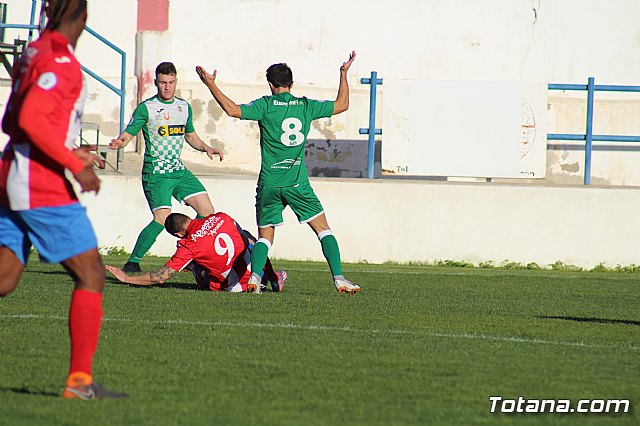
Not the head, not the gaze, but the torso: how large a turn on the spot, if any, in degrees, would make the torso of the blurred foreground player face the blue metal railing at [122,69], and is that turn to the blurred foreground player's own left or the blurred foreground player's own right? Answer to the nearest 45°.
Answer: approximately 90° to the blurred foreground player's own left

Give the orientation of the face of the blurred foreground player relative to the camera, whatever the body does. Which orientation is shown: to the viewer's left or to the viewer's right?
to the viewer's right

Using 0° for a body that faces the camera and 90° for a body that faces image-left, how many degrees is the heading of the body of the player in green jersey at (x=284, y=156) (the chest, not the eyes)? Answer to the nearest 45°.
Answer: approximately 180°

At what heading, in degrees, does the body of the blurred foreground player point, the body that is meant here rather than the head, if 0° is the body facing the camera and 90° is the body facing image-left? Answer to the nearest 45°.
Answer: approximately 270°

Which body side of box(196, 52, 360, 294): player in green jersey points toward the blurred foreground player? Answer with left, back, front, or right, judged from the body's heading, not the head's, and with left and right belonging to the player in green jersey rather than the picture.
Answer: back

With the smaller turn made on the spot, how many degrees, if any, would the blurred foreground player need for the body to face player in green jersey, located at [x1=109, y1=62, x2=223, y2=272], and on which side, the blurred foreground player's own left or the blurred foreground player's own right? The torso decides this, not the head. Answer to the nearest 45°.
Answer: approximately 90° to the blurred foreground player's own left

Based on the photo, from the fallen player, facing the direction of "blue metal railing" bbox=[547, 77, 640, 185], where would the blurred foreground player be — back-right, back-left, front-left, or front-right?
back-right

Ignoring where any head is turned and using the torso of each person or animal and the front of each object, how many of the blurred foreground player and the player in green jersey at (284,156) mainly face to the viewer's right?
1

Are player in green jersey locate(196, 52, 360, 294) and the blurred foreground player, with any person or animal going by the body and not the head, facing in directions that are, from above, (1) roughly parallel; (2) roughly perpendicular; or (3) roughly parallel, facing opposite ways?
roughly perpendicular
